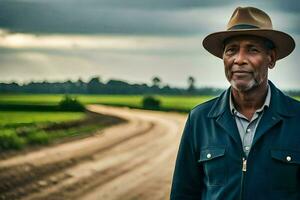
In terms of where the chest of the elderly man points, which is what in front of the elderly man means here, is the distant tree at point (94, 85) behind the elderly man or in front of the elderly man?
behind

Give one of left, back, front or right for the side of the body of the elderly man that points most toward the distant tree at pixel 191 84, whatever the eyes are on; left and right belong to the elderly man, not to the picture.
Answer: back

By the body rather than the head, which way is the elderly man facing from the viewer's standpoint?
toward the camera

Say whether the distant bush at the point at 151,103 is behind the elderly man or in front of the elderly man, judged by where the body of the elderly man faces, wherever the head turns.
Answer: behind

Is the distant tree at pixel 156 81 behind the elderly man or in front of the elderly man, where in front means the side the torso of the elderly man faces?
behind
